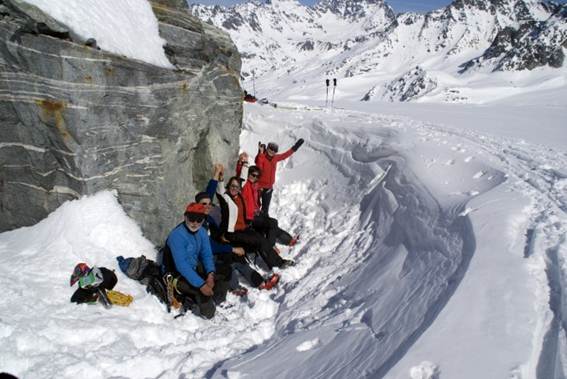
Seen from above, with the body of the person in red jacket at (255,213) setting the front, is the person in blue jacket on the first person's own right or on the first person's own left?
on the first person's own right

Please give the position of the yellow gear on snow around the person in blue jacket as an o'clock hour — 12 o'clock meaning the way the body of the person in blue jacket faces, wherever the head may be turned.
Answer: The yellow gear on snow is roughly at 4 o'clock from the person in blue jacket.

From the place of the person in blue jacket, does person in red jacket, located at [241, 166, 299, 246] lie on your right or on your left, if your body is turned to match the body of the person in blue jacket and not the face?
on your left

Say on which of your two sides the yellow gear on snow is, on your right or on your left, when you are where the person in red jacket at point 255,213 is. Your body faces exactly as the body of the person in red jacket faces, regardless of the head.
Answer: on your right

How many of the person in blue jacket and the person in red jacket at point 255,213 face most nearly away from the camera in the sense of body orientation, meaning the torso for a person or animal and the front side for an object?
0

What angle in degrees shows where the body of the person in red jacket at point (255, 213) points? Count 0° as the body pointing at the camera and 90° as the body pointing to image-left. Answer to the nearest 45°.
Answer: approximately 315°

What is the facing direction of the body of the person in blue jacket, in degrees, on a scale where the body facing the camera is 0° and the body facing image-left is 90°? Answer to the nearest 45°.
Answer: approximately 315°
